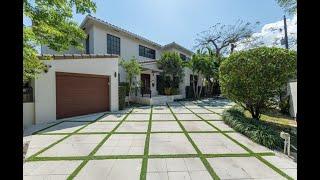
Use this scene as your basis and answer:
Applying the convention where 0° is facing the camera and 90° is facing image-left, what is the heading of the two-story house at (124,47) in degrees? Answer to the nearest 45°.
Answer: approximately 315°

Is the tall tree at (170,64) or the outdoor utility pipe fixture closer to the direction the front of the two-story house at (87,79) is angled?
the outdoor utility pipe fixture

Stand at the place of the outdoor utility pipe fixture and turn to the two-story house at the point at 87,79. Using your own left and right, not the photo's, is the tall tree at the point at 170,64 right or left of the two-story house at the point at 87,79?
right

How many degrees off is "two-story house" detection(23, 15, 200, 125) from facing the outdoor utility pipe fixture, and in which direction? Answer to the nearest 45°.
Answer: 0° — it already faces it
